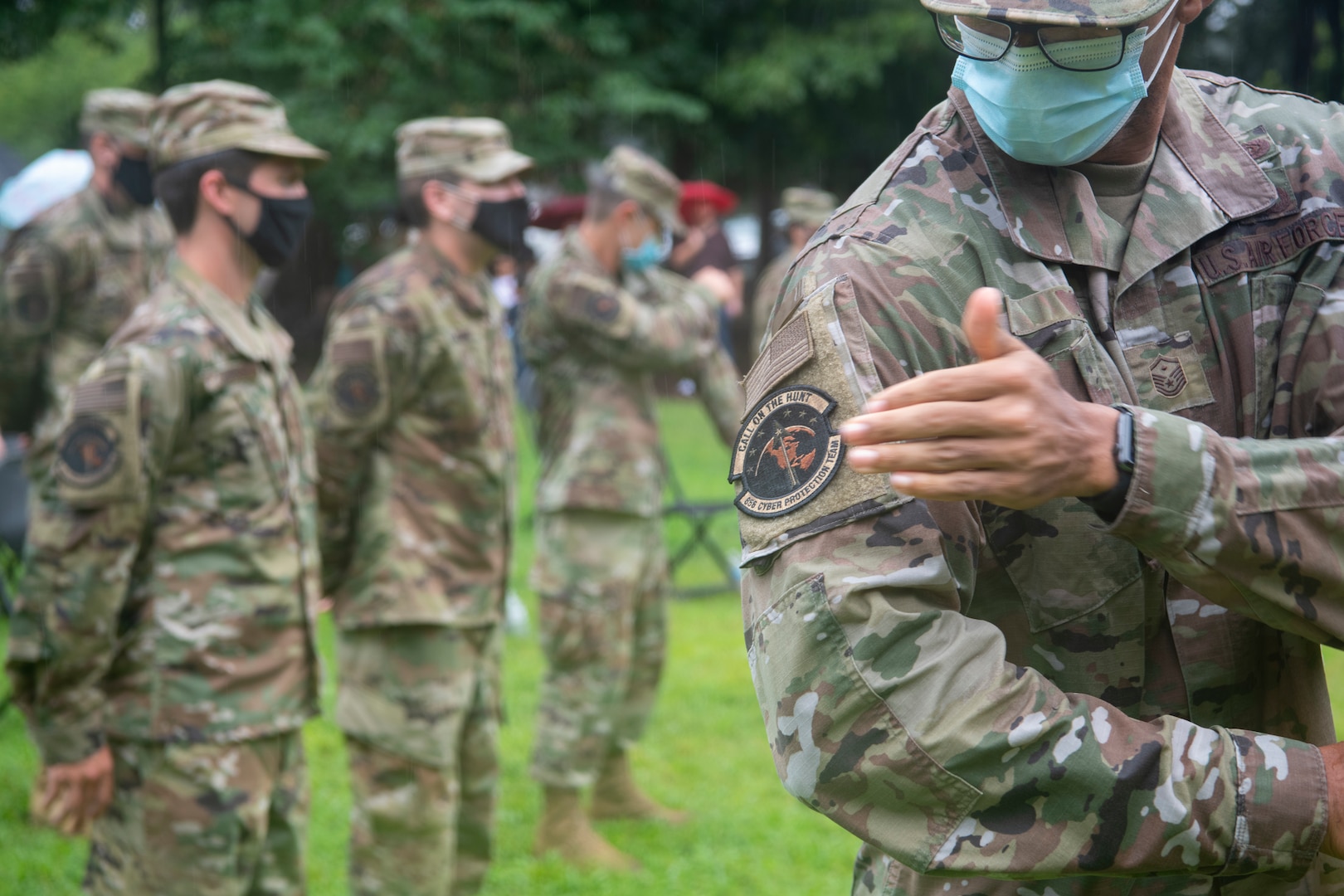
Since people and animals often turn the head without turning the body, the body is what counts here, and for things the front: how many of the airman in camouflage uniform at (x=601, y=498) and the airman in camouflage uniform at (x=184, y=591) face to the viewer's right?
2

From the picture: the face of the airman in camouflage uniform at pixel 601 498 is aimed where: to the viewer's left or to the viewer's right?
to the viewer's right

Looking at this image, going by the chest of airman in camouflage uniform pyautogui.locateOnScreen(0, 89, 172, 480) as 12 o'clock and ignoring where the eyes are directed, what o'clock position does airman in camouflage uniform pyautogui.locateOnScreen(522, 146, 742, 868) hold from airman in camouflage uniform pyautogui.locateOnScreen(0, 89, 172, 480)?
airman in camouflage uniform pyautogui.locateOnScreen(522, 146, 742, 868) is roughly at 12 o'clock from airman in camouflage uniform pyautogui.locateOnScreen(0, 89, 172, 480).

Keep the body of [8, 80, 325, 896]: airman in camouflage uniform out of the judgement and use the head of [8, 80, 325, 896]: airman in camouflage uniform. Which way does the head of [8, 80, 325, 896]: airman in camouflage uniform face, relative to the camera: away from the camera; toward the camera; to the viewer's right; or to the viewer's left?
to the viewer's right

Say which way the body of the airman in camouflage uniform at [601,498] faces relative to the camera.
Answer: to the viewer's right

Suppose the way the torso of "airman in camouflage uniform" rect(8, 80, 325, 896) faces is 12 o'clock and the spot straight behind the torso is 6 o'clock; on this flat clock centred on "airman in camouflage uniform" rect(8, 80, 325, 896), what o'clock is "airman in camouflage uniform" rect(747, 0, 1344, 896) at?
"airman in camouflage uniform" rect(747, 0, 1344, 896) is roughly at 2 o'clock from "airman in camouflage uniform" rect(8, 80, 325, 896).

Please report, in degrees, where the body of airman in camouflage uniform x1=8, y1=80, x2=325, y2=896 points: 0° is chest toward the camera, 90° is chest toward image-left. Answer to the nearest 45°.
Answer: approximately 270°
